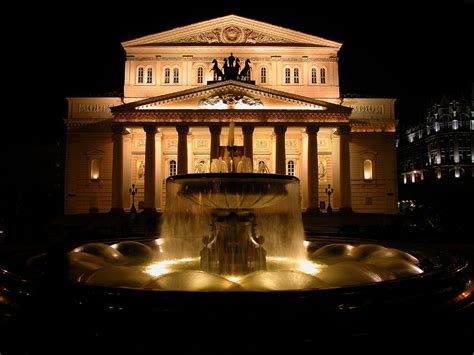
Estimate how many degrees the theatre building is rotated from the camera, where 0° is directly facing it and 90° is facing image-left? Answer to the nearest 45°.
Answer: approximately 0°

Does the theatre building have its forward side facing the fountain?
yes
